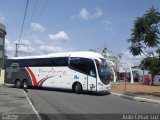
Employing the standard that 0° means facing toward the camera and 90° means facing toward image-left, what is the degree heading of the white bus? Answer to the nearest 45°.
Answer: approximately 315°
